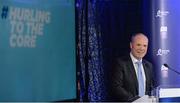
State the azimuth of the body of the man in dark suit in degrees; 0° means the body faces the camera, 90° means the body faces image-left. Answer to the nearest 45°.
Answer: approximately 315°
